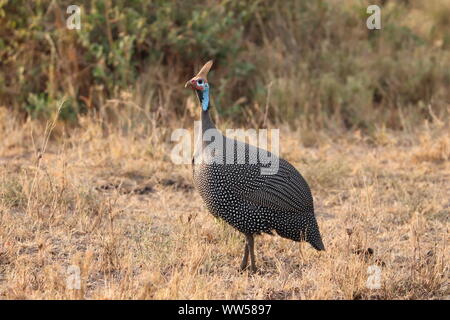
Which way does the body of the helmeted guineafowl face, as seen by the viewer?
to the viewer's left
